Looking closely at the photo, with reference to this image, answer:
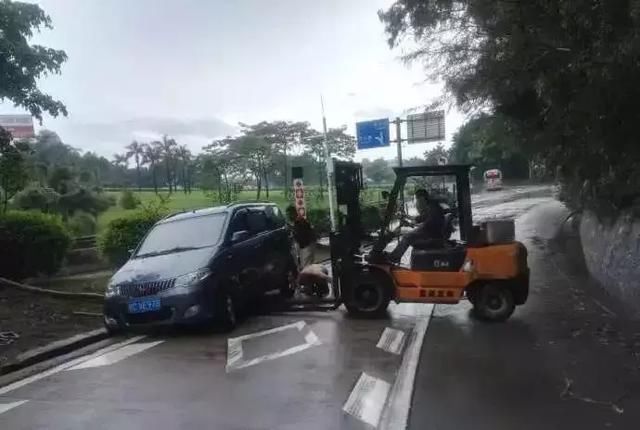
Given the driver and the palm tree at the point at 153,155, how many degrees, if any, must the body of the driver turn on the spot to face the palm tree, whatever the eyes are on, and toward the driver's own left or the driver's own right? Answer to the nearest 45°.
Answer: approximately 45° to the driver's own right

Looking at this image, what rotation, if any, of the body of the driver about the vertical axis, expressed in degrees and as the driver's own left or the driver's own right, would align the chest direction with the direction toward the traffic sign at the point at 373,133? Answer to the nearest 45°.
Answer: approximately 90° to the driver's own right

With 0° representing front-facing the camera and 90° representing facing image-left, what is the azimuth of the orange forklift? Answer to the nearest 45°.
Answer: approximately 90°

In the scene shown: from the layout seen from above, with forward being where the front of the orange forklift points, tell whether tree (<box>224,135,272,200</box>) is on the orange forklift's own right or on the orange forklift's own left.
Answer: on the orange forklift's own right

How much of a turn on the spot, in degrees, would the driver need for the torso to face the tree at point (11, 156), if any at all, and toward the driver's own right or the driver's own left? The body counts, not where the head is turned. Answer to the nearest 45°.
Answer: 0° — they already face it

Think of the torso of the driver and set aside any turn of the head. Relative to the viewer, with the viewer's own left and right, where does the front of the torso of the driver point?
facing to the left of the viewer

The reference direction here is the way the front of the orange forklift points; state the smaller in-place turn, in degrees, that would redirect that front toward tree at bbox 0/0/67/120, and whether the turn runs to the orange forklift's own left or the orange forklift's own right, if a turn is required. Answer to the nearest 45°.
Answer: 0° — it already faces it
